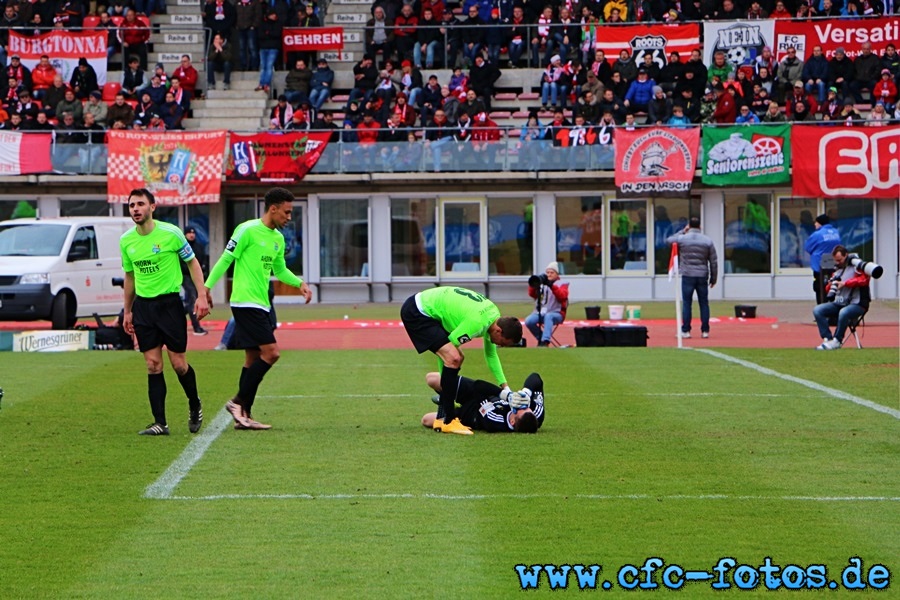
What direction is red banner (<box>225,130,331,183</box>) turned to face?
toward the camera

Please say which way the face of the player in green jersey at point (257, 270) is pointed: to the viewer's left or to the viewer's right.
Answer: to the viewer's right

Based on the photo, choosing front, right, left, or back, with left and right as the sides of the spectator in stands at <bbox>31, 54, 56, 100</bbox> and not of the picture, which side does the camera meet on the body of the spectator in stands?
front

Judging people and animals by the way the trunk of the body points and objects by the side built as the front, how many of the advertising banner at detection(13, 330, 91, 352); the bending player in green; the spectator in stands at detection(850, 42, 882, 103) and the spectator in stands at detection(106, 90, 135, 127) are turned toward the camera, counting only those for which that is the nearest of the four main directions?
3

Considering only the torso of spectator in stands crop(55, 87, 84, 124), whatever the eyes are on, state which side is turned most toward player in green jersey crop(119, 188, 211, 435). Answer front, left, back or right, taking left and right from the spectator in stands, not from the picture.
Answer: front

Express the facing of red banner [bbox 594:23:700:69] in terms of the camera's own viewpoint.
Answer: facing the viewer

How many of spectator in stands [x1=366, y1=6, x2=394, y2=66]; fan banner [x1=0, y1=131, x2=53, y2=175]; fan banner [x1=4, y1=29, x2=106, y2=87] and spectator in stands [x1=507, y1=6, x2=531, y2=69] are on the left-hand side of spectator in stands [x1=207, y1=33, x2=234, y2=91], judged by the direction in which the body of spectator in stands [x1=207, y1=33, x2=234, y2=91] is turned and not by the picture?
2

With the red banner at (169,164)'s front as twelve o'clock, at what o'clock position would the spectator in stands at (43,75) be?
The spectator in stands is roughly at 5 o'clock from the red banner.

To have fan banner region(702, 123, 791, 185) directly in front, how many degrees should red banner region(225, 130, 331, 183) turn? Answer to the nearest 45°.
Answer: approximately 90° to its left

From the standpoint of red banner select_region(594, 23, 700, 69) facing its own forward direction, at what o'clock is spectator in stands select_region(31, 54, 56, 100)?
The spectator in stands is roughly at 3 o'clock from the red banner.

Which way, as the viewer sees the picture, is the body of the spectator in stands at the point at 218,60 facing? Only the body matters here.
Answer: toward the camera

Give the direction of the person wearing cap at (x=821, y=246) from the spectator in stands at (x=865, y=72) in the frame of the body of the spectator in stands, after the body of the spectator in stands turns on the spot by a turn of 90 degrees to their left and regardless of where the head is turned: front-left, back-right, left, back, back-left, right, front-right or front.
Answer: right

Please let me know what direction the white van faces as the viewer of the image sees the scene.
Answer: facing the viewer and to the left of the viewer

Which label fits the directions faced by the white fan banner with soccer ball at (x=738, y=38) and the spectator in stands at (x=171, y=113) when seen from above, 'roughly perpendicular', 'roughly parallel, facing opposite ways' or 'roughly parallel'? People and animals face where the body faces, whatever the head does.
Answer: roughly parallel
